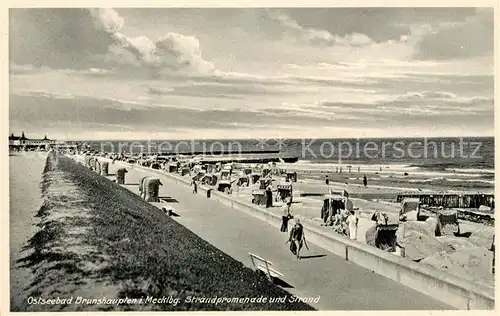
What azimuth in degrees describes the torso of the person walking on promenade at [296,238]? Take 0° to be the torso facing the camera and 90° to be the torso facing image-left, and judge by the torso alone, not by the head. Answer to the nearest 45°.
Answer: approximately 0°

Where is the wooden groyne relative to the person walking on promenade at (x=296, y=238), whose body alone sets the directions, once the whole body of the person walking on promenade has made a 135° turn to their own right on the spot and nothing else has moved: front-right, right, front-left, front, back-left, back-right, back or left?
right
